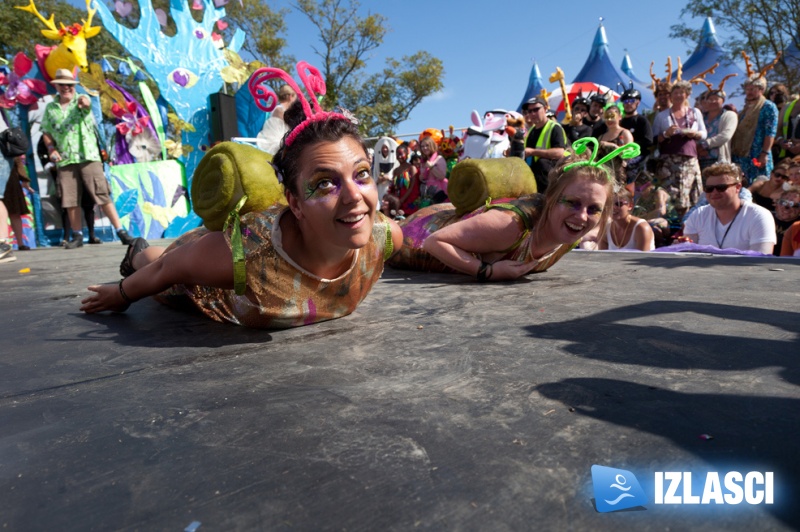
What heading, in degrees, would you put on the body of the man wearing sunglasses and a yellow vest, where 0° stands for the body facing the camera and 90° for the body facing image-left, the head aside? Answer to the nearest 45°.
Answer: approximately 45°

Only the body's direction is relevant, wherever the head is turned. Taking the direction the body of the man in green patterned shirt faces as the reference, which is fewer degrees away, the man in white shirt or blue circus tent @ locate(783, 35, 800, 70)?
the man in white shirt

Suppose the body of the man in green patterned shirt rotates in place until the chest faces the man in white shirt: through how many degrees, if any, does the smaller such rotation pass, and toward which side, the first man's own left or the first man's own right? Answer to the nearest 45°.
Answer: approximately 45° to the first man's own left

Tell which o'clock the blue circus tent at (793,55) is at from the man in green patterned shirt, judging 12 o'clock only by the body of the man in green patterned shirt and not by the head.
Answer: The blue circus tent is roughly at 9 o'clock from the man in green patterned shirt.

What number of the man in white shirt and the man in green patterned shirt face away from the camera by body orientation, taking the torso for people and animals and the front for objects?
0

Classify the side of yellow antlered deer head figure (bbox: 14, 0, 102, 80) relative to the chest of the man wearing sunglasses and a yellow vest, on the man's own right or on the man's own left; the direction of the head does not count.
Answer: on the man's own right

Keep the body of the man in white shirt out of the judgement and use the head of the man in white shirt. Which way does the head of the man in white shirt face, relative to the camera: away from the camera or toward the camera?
toward the camera

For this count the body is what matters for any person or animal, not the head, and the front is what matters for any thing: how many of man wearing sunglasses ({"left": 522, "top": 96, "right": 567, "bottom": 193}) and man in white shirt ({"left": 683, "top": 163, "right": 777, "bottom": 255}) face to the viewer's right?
0

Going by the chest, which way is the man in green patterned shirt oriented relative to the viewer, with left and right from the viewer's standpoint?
facing the viewer

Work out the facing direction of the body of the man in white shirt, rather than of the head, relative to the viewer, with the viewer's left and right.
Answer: facing the viewer and to the left of the viewer

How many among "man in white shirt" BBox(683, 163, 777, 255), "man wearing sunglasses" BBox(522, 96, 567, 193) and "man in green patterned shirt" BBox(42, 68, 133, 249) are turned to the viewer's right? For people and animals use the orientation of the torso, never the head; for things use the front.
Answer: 0

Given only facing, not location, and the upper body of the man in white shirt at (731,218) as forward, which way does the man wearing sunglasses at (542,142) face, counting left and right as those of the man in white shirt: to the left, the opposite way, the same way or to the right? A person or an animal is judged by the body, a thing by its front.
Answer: the same way

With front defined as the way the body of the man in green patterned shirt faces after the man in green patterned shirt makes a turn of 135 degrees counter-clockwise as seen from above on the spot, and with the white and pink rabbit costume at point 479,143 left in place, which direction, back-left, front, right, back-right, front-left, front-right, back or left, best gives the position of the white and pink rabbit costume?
front-right
